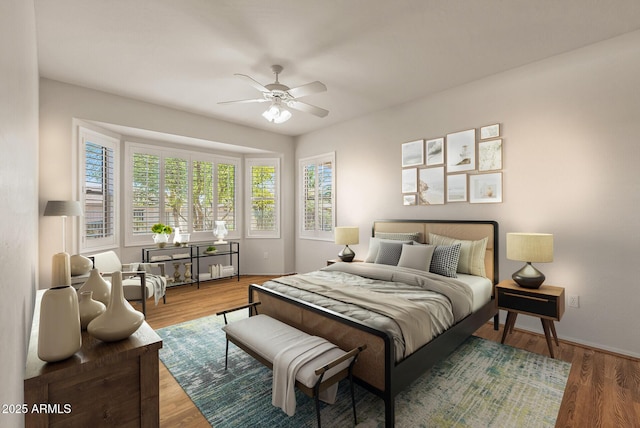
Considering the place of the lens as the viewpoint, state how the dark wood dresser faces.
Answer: facing to the right of the viewer

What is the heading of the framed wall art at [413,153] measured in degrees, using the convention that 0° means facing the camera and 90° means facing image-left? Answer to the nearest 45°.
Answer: approximately 45°

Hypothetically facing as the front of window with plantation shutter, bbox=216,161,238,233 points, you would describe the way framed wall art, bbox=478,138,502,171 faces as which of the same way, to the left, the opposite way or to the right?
to the right

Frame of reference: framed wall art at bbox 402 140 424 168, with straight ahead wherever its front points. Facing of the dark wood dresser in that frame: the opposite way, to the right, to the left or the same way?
the opposite way

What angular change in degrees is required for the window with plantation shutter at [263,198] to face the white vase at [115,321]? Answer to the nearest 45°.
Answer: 0° — it already faces it
